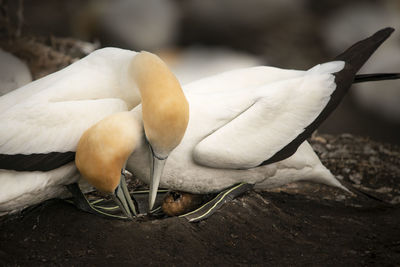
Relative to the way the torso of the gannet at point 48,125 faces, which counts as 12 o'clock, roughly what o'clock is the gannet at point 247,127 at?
the gannet at point 247,127 is roughly at 12 o'clock from the gannet at point 48,125.

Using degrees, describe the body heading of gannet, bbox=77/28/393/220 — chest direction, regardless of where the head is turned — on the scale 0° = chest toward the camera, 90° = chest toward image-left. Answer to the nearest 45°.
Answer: approximately 90°

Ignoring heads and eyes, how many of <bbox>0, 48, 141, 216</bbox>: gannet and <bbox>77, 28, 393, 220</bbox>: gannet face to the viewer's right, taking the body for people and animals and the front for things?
1

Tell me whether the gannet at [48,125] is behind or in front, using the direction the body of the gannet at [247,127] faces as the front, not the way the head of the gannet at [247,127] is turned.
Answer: in front

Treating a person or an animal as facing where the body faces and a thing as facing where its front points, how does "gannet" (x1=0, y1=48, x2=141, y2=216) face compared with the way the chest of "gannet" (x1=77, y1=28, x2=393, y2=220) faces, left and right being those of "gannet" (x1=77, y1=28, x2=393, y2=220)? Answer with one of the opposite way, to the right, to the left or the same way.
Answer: the opposite way

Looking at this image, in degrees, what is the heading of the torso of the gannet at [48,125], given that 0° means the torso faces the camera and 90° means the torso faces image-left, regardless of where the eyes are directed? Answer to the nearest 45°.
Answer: approximately 270°

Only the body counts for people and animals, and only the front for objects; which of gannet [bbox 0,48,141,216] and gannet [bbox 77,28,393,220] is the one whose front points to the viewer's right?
gannet [bbox 0,48,141,216]
